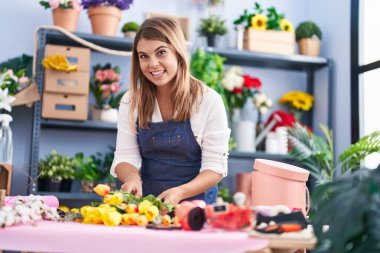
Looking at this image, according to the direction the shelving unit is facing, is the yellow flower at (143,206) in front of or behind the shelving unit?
in front

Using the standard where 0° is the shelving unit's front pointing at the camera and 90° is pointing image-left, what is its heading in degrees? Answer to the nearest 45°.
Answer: approximately 0°

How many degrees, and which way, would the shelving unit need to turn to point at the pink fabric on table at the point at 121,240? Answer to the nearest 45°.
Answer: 0° — it already faces it

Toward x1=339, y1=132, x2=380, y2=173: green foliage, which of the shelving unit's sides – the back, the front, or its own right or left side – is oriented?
left

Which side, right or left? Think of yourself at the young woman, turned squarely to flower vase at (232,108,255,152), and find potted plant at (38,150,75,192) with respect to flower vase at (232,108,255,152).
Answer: left
